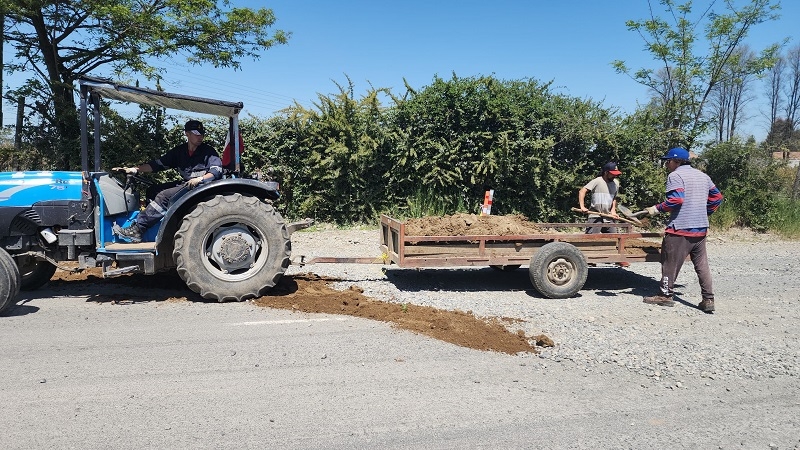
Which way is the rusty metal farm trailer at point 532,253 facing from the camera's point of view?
to the viewer's left

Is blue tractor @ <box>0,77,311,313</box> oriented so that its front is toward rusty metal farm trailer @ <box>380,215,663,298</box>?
no

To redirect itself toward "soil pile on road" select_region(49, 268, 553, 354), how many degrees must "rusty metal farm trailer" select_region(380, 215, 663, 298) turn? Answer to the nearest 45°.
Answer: approximately 45° to its left

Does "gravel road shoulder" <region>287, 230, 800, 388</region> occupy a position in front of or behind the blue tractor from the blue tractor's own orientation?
behind

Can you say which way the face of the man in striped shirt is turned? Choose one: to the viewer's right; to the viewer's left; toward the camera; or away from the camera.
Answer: to the viewer's left

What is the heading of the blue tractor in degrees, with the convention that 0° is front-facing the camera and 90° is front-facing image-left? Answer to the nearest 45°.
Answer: approximately 90°

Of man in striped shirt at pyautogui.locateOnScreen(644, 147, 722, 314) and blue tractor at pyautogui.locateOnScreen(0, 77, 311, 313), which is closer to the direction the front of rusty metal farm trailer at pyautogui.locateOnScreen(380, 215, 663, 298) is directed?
the blue tractor

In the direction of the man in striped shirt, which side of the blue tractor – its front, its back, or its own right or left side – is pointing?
back

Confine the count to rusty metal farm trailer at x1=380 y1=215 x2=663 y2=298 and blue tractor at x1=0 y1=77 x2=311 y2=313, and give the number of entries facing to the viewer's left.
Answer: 2

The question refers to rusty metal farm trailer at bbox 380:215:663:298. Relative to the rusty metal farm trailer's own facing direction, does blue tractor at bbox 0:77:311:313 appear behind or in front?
in front

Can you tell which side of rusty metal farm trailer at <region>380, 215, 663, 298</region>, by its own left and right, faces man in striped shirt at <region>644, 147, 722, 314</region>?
back
